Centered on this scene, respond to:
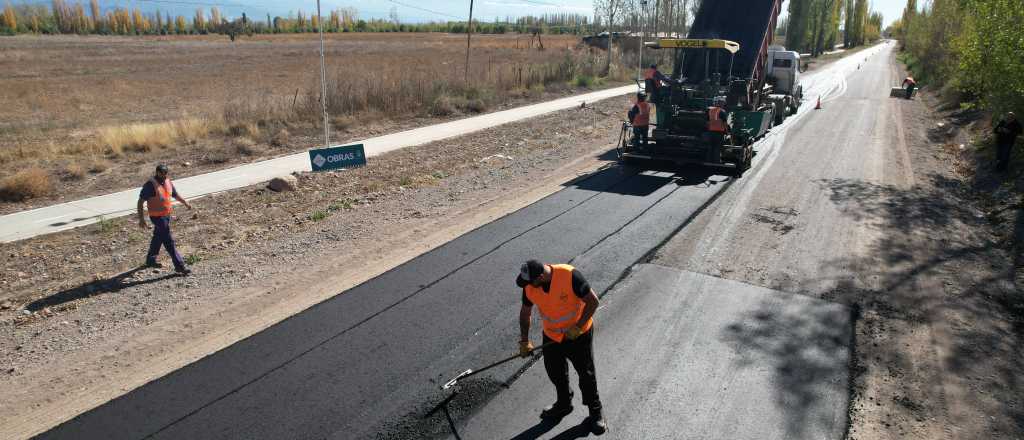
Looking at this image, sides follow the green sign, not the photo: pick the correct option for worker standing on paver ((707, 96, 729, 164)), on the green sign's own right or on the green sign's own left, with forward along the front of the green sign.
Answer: on the green sign's own left

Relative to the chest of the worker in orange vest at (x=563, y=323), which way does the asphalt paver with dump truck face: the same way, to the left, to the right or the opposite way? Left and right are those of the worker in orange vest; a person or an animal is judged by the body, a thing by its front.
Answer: the opposite way

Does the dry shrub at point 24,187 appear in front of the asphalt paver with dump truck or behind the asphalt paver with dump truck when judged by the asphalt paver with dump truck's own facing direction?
behind

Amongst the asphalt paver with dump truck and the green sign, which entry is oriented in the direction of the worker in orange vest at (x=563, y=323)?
the green sign

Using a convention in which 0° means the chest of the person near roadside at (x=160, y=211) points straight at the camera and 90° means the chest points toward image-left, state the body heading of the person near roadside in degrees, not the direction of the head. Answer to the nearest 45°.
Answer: approximately 315°

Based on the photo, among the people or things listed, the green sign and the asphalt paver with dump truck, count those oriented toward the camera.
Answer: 1

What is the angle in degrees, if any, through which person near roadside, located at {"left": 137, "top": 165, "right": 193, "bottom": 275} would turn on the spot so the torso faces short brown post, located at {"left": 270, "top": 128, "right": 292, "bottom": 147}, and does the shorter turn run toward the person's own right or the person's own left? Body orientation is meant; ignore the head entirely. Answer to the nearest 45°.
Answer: approximately 135° to the person's own left

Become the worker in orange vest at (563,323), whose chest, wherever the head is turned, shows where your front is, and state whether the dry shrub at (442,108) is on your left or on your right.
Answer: on your right

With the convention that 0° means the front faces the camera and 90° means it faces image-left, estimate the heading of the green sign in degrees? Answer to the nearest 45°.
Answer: approximately 0°

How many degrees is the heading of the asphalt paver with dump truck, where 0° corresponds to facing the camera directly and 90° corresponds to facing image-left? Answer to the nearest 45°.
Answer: approximately 225°

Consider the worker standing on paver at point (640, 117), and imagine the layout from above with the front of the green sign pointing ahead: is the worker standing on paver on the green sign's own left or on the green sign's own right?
on the green sign's own left

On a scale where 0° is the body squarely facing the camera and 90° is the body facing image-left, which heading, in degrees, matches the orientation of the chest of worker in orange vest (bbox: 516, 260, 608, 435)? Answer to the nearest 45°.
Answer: approximately 45°
